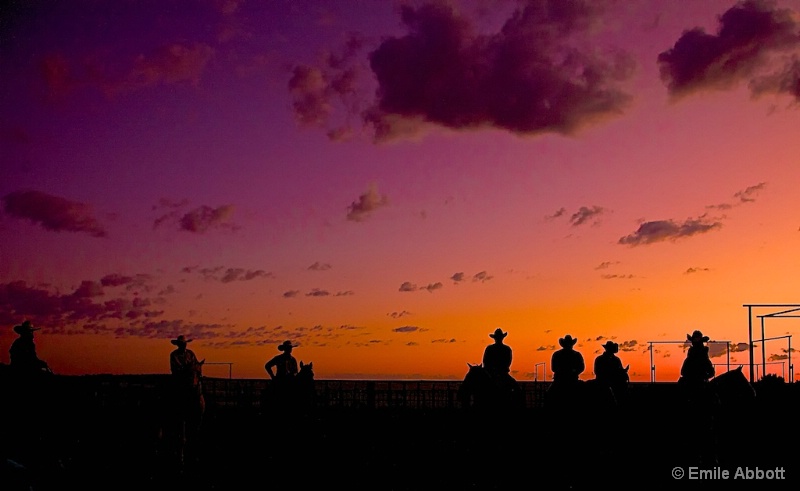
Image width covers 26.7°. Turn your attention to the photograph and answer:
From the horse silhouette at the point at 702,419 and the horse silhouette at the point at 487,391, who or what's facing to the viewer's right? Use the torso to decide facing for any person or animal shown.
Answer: the horse silhouette at the point at 702,419

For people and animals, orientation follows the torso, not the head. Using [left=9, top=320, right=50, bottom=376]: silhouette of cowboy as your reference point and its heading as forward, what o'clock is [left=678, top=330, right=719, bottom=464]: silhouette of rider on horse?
The silhouette of rider on horse is roughly at 1 o'clock from the silhouette of cowboy.

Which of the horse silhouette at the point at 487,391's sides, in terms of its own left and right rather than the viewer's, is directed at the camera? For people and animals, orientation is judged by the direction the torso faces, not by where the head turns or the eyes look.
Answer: left

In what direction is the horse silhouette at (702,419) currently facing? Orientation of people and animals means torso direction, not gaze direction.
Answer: to the viewer's right

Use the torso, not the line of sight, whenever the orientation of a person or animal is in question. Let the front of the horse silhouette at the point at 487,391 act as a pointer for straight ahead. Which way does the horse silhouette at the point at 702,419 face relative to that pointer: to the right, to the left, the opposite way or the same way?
the opposite way

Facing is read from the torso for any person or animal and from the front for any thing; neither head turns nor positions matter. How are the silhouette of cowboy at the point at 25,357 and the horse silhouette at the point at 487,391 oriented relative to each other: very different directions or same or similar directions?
very different directions

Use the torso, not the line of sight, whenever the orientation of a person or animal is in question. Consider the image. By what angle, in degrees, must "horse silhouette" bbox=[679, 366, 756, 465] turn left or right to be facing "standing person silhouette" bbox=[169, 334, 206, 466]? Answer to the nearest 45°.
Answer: approximately 180°

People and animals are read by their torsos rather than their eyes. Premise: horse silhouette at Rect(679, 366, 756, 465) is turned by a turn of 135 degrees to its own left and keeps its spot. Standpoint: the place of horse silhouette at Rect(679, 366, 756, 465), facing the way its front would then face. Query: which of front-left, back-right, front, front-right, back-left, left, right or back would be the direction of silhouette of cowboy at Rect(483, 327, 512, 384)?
front-left

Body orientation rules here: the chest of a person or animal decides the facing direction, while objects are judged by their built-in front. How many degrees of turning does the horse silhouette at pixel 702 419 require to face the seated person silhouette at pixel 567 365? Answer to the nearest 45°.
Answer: approximately 135° to its right

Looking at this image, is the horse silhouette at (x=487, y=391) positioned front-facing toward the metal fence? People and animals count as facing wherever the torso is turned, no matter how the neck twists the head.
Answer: no

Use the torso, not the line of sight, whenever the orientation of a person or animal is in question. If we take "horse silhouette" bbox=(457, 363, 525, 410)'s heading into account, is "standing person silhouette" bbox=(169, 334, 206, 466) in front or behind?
in front

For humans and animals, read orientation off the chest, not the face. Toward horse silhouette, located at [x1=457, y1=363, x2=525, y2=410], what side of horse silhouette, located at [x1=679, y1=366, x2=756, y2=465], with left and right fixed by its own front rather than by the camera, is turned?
back

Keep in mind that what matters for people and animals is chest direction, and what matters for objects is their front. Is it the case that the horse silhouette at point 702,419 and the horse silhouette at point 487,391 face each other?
no

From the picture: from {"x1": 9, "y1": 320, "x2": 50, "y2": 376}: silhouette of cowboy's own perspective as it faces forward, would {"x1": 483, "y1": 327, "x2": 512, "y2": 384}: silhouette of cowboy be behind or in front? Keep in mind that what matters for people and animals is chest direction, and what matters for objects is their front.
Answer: in front

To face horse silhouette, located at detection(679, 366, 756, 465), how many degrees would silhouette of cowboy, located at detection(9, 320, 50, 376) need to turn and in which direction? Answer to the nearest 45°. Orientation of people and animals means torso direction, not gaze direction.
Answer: approximately 45° to its right

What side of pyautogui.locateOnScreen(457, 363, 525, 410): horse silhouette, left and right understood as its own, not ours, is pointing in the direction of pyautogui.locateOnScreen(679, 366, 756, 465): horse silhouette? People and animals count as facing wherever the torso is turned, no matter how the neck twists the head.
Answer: back

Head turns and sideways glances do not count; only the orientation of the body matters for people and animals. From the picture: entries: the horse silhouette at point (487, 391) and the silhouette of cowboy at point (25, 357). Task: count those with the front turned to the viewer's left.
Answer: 1

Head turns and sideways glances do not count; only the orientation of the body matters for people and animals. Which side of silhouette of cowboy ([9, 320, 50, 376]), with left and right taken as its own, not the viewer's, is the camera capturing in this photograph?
right
